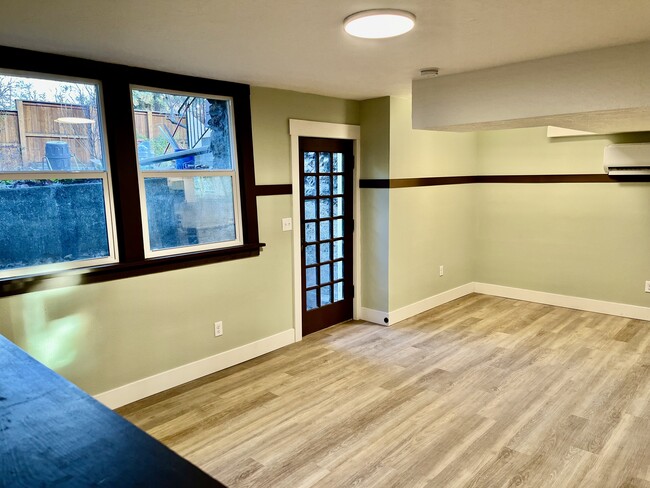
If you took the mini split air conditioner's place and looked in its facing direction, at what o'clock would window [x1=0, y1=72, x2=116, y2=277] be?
The window is roughly at 1 o'clock from the mini split air conditioner.

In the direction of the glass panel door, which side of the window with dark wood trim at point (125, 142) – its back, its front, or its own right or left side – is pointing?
left

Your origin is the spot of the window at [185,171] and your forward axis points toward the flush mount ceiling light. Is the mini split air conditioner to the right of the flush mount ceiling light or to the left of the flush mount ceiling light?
left

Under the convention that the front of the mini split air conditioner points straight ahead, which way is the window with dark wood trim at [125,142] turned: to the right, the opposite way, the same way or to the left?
to the left

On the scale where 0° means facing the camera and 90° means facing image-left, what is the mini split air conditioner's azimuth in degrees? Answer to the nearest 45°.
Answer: approximately 0°

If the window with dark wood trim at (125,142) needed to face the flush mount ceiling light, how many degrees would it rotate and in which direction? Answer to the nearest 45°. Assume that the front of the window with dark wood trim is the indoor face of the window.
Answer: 0° — it already faces it
